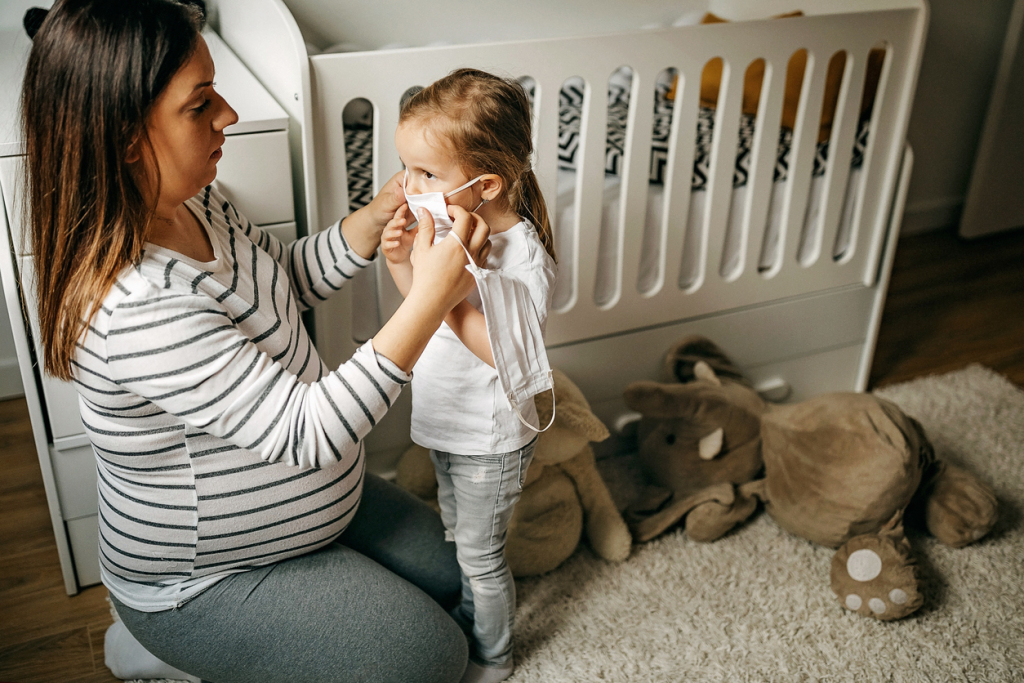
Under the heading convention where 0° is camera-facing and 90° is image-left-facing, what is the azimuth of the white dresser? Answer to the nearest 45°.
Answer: approximately 0°

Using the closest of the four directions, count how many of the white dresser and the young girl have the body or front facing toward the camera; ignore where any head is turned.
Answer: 1

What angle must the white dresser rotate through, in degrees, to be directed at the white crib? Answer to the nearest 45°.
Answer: approximately 90° to its left

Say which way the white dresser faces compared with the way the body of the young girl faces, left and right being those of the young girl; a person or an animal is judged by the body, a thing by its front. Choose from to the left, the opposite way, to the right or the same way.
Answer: to the left

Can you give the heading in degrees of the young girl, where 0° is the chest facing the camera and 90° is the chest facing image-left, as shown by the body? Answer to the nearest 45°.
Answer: approximately 90°
